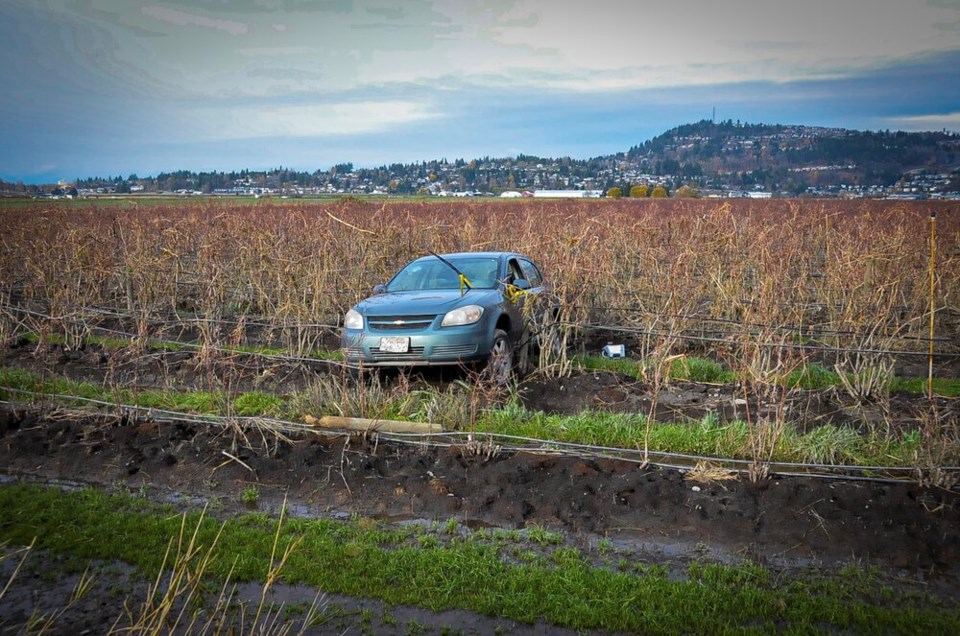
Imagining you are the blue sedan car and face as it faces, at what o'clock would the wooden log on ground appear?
The wooden log on ground is roughly at 11 o'clock from the blue sedan car.

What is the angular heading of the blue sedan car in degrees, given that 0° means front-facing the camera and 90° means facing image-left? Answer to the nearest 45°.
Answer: approximately 45°
